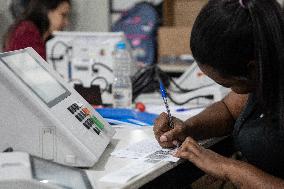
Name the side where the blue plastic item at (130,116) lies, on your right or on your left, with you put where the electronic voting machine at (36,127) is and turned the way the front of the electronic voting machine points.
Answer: on your left

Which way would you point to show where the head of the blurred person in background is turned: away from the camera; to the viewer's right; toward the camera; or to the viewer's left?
to the viewer's right

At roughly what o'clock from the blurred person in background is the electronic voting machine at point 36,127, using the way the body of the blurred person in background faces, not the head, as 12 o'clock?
The electronic voting machine is roughly at 3 o'clock from the blurred person in background.

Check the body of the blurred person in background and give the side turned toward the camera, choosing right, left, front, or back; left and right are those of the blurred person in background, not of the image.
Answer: right

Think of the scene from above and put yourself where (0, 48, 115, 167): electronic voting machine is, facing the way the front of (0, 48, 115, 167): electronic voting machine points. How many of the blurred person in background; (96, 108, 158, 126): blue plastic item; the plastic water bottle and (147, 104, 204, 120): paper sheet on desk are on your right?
0

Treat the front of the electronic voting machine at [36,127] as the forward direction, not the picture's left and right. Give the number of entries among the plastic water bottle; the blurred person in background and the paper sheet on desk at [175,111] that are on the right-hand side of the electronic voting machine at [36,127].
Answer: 0

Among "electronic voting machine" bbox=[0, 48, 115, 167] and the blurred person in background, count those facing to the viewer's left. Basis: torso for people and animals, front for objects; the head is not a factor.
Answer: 0

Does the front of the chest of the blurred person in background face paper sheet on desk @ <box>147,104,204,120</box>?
no

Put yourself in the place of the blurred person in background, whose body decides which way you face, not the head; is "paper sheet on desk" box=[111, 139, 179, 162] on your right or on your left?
on your right

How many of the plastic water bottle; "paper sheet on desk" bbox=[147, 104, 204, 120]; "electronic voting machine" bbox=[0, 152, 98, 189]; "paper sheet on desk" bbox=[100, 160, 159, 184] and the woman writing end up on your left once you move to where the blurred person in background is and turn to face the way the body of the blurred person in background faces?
0

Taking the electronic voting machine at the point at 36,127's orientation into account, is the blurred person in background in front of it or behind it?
behind
